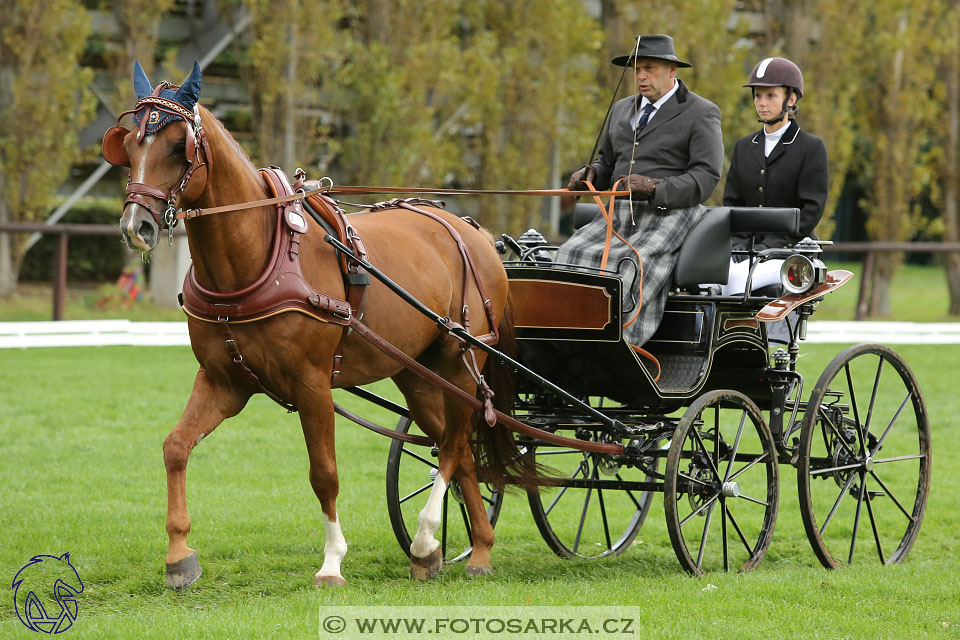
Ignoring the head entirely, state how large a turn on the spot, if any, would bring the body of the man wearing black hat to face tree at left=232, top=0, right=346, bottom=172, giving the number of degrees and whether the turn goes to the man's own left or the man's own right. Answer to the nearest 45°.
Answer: approximately 90° to the man's own right

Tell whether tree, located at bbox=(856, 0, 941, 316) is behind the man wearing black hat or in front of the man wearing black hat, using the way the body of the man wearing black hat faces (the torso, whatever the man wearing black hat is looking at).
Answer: behind

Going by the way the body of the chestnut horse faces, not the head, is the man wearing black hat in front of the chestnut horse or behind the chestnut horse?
behind

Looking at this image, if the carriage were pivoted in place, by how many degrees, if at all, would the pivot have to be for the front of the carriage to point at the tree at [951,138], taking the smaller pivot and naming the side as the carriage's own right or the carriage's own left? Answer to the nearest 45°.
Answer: approximately 135° to the carriage's own right

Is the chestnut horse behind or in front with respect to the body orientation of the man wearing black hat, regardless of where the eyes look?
in front

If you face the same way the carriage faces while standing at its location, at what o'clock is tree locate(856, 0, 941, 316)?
The tree is roughly at 5 o'clock from the carriage.

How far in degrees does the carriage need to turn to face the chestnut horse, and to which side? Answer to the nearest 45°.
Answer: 0° — it already faces it

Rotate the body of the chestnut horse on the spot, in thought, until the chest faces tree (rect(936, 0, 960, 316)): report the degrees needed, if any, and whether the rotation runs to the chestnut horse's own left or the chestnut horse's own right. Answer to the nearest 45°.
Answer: approximately 180°

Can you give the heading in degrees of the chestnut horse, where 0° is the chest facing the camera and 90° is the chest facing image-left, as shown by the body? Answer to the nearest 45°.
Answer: approximately 45°

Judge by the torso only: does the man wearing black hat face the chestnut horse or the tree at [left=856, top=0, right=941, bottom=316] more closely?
the chestnut horse
